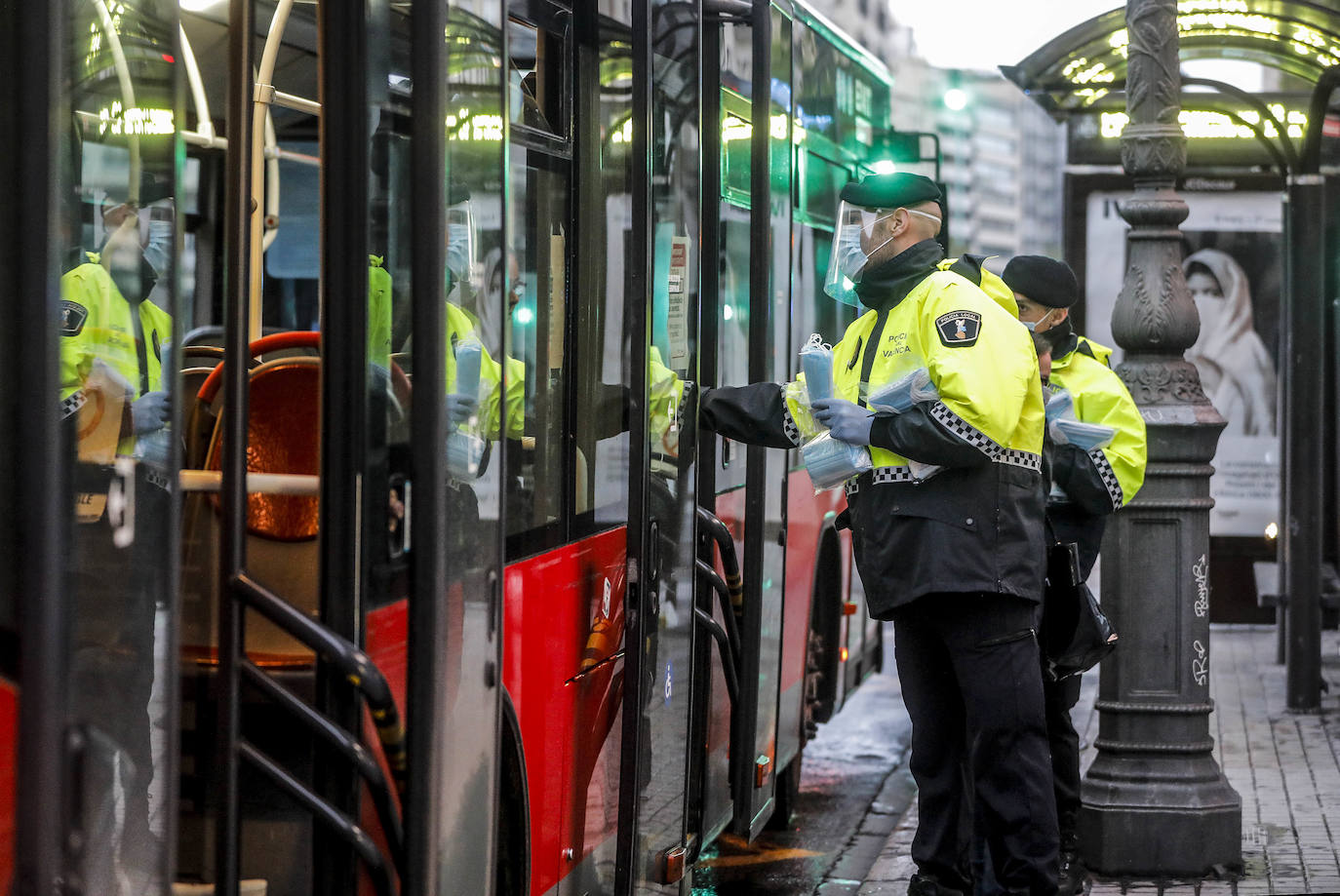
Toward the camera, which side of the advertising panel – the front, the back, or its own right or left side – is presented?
front

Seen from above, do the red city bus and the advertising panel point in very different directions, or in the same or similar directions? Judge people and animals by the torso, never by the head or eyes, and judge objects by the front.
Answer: very different directions

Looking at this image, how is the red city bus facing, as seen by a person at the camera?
facing away from the viewer and to the right of the viewer

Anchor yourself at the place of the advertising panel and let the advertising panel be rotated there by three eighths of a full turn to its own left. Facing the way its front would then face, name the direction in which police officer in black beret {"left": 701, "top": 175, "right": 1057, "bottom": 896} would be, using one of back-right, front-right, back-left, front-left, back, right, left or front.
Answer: back-right

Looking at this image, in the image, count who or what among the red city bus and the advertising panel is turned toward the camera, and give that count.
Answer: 1

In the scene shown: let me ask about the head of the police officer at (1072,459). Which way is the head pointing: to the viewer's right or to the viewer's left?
to the viewer's left

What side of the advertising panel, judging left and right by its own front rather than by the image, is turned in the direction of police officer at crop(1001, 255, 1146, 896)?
front

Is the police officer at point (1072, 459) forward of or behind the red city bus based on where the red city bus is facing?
forward

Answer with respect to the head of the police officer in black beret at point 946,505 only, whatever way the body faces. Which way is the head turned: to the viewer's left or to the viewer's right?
to the viewer's left

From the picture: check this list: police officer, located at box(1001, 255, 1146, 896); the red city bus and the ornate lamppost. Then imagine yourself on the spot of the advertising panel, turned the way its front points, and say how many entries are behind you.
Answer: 0

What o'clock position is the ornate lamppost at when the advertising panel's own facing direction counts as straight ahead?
The ornate lamppost is roughly at 12 o'clock from the advertising panel.

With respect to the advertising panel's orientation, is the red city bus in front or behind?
in front
